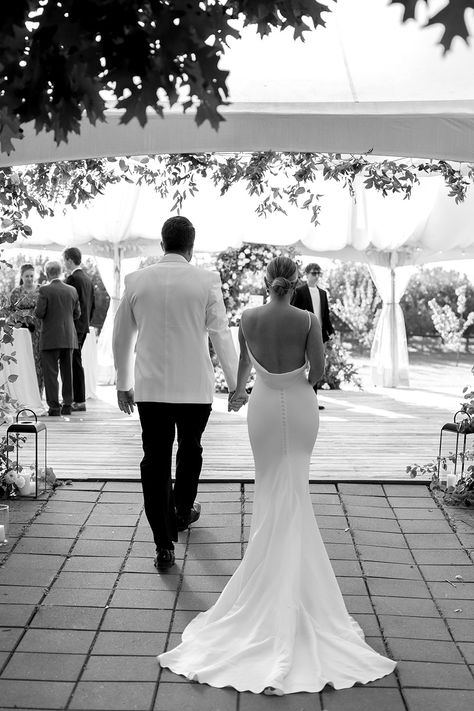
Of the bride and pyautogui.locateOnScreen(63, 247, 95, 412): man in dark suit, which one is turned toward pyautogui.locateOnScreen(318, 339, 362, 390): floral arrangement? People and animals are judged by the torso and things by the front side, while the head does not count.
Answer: the bride

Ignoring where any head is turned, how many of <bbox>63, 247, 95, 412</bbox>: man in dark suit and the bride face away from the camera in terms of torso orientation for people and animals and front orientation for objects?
1

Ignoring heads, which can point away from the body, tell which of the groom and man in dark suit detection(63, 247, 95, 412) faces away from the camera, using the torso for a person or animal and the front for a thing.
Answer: the groom

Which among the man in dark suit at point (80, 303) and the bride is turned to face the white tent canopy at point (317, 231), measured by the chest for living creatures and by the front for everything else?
the bride

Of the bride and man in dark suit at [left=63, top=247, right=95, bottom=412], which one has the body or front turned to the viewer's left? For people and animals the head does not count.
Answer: the man in dark suit

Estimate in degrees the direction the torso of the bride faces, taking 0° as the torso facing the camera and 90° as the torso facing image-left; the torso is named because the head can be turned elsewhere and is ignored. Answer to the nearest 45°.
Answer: approximately 180°

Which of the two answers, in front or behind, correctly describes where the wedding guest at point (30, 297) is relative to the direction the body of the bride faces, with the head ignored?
in front

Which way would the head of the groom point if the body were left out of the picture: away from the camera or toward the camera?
away from the camera

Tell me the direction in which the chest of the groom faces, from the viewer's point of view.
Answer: away from the camera

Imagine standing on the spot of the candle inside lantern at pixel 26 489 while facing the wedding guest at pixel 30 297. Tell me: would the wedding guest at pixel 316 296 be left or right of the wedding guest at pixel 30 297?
right
